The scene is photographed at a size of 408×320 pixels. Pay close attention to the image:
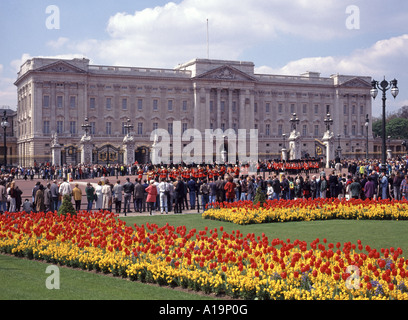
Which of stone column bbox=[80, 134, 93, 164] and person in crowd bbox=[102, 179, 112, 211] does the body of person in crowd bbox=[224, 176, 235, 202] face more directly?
the stone column

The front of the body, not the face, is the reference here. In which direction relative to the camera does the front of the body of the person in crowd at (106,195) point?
away from the camera

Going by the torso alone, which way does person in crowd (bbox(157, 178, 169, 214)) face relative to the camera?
away from the camera

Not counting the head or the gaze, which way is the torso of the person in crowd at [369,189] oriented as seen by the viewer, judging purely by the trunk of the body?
away from the camera

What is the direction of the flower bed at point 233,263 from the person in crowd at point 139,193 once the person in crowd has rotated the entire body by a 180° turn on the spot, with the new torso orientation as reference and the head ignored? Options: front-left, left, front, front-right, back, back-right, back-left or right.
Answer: front

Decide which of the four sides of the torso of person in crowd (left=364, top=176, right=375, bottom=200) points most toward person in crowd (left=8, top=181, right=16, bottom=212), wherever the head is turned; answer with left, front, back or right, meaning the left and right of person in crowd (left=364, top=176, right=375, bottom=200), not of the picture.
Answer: left

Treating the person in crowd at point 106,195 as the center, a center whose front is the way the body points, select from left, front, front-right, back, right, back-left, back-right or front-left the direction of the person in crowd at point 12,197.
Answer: left

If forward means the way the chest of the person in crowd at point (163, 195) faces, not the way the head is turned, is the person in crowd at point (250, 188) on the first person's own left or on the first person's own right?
on the first person's own right

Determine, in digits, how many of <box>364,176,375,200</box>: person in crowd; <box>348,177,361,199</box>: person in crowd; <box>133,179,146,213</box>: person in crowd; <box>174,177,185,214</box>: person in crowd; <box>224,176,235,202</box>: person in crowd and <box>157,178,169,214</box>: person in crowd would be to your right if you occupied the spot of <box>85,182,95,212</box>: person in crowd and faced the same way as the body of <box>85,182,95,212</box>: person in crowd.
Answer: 6

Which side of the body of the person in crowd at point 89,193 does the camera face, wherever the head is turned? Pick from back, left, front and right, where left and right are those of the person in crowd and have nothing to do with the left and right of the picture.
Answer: back

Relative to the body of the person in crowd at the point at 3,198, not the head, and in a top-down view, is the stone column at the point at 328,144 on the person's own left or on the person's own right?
on the person's own right

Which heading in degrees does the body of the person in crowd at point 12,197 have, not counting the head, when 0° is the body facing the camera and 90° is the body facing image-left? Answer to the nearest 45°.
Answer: approximately 180°

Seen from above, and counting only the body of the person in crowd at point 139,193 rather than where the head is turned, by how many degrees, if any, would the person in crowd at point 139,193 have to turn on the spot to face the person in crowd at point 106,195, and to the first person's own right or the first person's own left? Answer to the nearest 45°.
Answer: approximately 90° to the first person's own left
